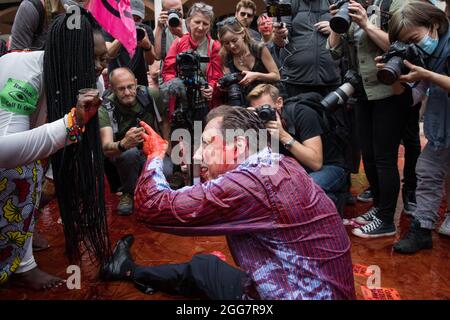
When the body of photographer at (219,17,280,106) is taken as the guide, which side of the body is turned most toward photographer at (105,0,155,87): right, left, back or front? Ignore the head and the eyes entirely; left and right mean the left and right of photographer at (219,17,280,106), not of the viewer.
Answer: right

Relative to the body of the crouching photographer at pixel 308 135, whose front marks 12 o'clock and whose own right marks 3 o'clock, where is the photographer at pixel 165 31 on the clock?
The photographer is roughly at 3 o'clock from the crouching photographer.

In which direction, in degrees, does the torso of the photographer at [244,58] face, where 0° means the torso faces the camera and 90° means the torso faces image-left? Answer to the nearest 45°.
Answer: approximately 45°

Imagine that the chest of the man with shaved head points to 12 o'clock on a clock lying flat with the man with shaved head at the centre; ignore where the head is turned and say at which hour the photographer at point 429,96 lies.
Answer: The photographer is roughly at 10 o'clock from the man with shaved head.

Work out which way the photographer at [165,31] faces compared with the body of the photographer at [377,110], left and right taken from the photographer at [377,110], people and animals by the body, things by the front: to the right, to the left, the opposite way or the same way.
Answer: to the left

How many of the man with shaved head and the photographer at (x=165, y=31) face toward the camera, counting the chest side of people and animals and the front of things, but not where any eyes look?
2
